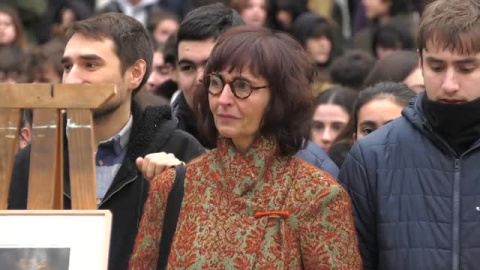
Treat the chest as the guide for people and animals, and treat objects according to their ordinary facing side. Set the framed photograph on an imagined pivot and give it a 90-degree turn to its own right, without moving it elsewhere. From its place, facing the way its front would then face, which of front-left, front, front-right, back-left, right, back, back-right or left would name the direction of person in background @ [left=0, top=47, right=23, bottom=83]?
right

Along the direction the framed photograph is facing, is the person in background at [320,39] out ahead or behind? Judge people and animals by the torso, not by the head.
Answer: behind

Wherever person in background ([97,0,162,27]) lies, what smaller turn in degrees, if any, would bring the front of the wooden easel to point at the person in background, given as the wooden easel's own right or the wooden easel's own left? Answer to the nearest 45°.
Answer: approximately 180°

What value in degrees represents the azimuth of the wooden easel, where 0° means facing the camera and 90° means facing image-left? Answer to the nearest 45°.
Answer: approximately 0°
